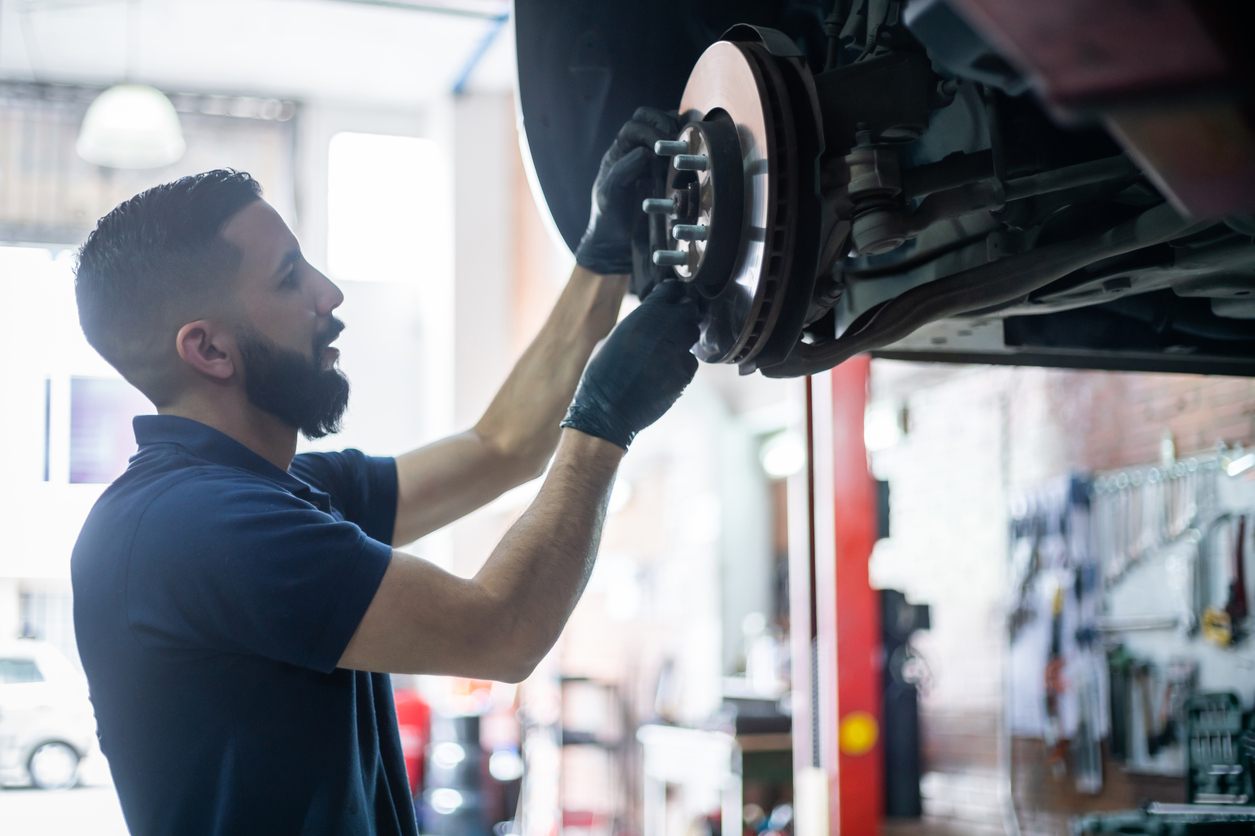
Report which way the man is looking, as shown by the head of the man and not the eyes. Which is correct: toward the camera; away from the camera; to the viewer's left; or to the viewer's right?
to the viewer's right

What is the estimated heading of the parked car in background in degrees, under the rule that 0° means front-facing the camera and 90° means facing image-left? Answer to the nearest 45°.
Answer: approximately 90°

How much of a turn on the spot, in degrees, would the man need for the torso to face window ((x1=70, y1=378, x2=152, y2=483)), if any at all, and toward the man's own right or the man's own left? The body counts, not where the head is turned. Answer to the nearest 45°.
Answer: approximately 90° to the man's own left

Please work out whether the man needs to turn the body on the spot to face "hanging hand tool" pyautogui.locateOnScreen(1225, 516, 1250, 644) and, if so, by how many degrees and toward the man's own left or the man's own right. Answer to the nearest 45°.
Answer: approximately 45° to the man's own left

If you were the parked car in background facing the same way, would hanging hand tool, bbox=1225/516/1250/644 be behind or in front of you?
behind

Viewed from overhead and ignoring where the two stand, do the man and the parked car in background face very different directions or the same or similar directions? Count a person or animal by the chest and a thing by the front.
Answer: very different directions

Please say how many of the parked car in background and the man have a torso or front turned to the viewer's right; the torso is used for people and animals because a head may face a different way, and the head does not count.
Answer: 1

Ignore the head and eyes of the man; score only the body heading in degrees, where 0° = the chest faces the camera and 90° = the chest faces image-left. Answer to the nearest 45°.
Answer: approximately 270°
